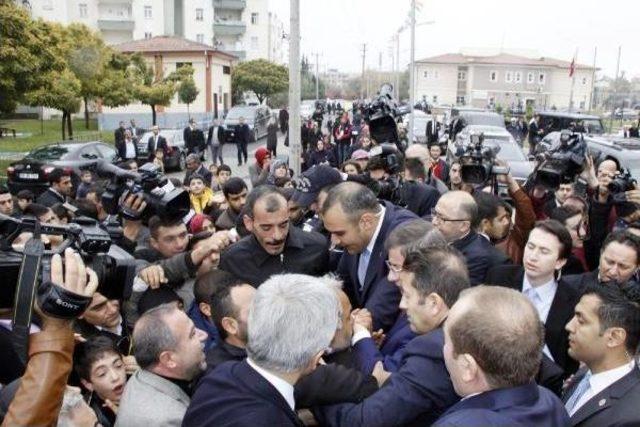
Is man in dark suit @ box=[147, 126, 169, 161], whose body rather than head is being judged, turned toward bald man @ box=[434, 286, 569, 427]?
yes

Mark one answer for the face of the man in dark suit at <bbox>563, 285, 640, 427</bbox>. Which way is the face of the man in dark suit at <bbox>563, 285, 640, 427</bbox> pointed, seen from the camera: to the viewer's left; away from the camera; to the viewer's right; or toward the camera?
to the viewer's left

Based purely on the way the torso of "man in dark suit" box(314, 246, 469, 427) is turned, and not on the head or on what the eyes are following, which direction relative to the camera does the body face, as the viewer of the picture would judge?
to the viewer's left

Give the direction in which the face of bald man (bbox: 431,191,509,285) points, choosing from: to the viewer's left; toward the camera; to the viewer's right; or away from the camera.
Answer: to the viewer's left

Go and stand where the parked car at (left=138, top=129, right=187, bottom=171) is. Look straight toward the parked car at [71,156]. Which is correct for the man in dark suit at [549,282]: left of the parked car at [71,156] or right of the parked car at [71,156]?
left

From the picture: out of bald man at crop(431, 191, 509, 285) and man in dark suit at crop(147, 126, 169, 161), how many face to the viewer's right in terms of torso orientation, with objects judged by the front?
0

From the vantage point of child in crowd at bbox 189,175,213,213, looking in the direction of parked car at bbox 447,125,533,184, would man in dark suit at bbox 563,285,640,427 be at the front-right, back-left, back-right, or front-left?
back-right

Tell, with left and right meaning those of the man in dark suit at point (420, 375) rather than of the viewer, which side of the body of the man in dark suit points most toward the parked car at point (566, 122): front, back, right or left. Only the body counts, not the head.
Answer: right

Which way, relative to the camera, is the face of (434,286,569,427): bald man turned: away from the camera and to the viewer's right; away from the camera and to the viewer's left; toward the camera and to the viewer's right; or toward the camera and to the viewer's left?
away from the camera and to the viewer's left

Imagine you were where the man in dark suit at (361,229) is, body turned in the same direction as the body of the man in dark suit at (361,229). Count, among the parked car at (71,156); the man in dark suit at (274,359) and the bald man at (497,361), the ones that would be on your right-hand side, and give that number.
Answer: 1

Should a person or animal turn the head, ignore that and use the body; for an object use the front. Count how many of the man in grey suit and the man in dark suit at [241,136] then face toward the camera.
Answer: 1

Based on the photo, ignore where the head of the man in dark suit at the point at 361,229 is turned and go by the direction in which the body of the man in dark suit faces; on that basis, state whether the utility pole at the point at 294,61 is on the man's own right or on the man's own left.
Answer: on the man's own right

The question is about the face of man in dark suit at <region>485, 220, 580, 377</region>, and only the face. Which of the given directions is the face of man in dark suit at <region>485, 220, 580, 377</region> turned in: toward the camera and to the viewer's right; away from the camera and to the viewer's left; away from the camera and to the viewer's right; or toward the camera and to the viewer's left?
toward the camera and to the viewer's left
